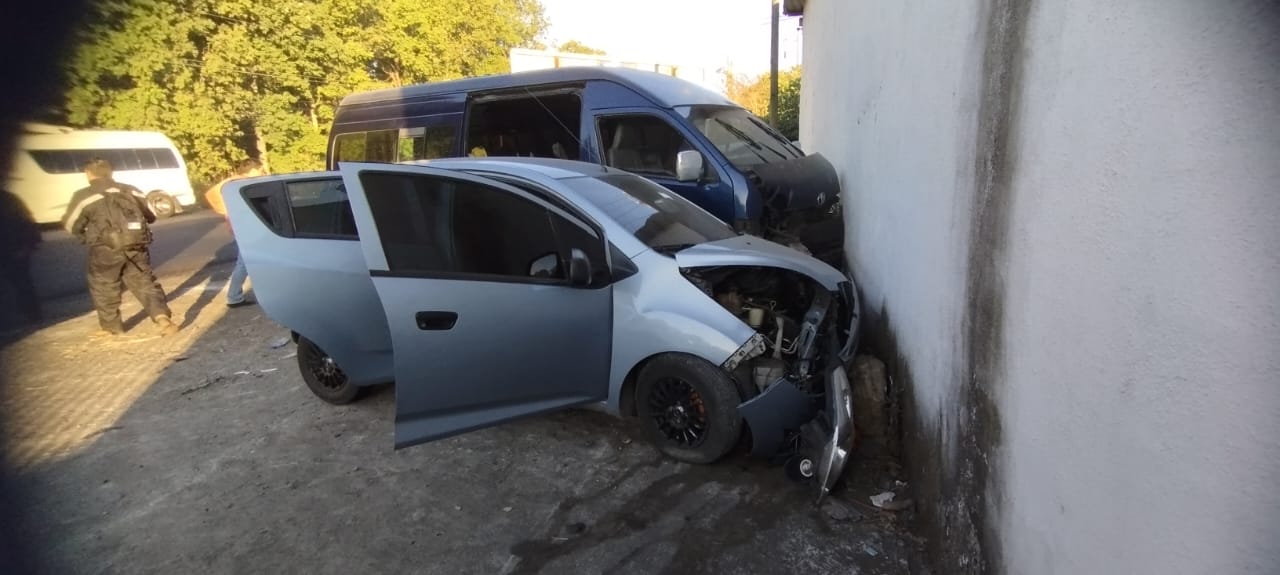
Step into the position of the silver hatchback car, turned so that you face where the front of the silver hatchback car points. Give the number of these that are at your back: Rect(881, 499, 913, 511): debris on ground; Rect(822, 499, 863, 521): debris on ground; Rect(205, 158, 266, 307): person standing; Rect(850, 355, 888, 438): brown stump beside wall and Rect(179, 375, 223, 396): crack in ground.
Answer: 2

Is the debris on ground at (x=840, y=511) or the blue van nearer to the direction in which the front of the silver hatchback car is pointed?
the debris on ground

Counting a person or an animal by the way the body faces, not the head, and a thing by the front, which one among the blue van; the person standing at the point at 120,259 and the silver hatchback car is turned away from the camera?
the person standing

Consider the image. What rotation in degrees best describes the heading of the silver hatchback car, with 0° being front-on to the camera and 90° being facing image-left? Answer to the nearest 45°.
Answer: approximately 315°

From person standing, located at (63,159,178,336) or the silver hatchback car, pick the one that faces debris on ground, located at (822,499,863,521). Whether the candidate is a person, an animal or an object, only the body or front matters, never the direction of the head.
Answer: the silver hatchback car

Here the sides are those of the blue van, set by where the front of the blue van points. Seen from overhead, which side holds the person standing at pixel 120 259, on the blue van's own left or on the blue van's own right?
on the blue van's own right

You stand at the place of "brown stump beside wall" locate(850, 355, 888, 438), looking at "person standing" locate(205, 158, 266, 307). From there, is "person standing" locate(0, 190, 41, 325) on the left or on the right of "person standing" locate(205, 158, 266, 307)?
left

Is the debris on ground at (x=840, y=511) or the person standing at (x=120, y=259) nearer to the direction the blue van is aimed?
the debris on ground

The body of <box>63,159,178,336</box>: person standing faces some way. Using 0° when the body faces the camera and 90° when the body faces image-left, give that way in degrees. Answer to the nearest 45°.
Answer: approximately 180°

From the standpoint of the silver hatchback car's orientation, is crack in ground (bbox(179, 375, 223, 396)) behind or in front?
behind

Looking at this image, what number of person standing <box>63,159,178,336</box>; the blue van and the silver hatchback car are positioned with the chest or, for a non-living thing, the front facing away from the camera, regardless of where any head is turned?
1

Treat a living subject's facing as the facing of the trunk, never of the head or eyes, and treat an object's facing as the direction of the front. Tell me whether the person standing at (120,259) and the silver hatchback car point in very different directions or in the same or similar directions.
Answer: very different directions
